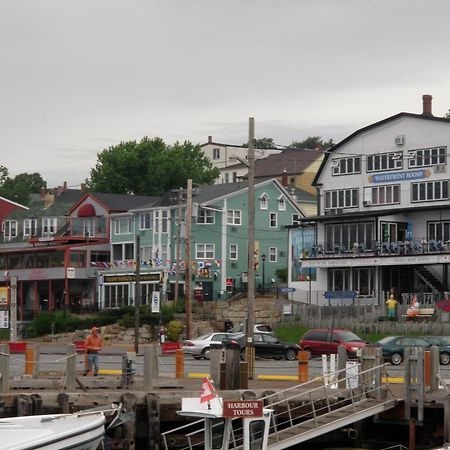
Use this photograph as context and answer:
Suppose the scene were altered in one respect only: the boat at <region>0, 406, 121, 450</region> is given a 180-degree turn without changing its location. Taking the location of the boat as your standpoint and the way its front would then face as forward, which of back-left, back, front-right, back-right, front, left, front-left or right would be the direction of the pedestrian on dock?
right

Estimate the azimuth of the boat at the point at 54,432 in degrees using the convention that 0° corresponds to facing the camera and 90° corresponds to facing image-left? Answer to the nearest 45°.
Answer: approximately 270°

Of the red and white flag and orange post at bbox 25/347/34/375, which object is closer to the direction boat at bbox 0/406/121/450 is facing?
the red and white flag

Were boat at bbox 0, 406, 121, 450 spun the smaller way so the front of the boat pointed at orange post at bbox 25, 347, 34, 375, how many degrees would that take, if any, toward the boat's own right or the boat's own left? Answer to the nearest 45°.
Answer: approximately 90° to the boat's own left

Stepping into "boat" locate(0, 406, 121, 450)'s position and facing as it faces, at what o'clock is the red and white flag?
The red and white flag is roughly at 12 o'clock from the boat.
